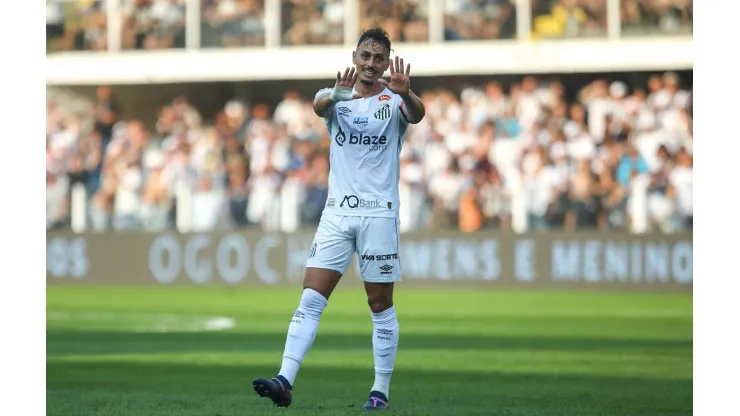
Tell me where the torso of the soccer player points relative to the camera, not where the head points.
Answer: toward the camera
